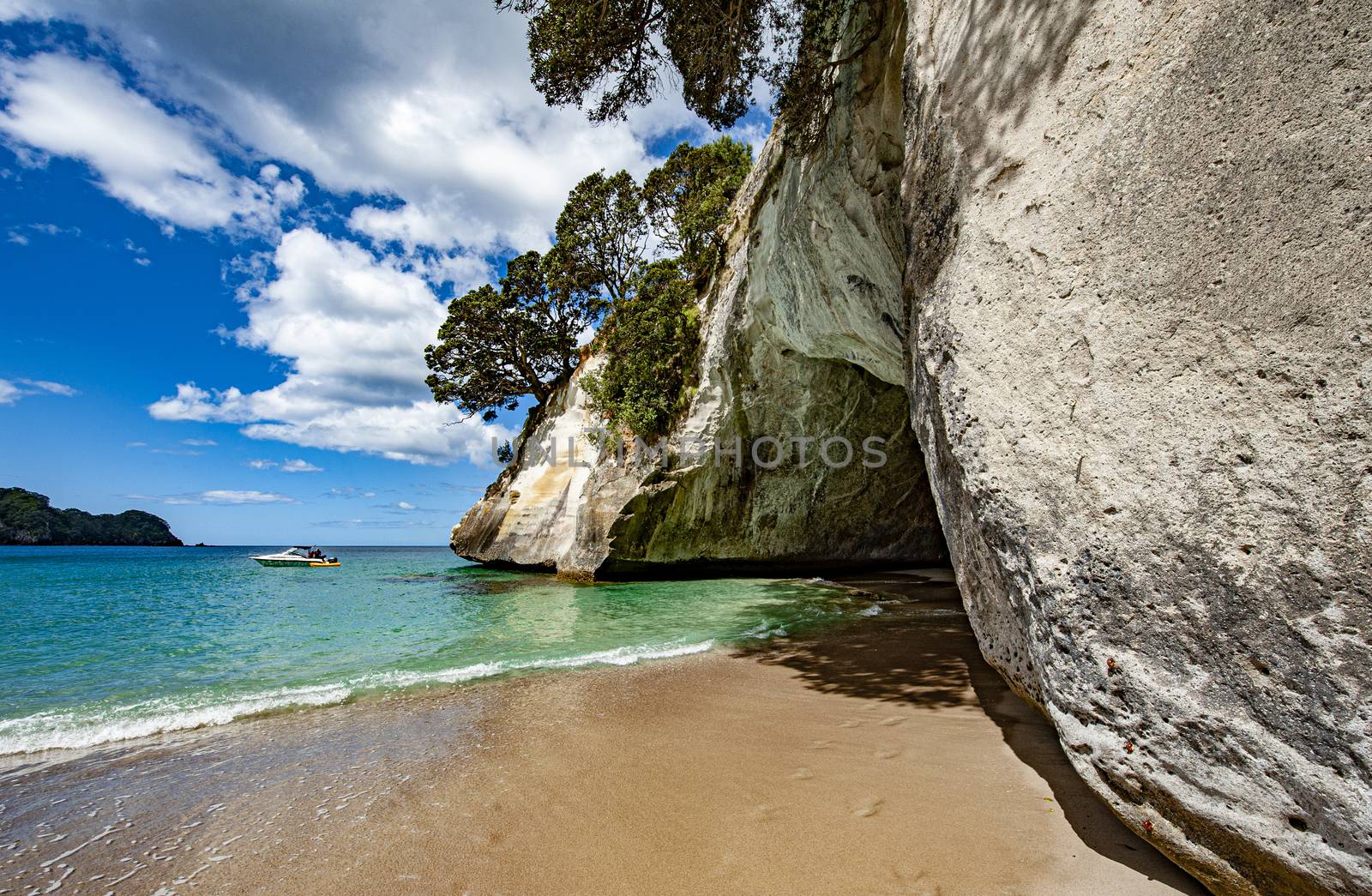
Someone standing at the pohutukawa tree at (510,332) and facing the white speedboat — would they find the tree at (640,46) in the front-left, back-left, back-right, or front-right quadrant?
back-left

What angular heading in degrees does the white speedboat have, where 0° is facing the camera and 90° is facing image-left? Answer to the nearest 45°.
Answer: approximately 90°

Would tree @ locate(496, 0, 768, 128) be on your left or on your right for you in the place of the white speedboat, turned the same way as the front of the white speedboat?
on your left

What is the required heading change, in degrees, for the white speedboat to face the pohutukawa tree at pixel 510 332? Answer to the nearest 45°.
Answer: approximately 135° to its left

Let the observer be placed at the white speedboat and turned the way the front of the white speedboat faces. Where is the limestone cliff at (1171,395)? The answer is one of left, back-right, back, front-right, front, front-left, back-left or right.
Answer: left
